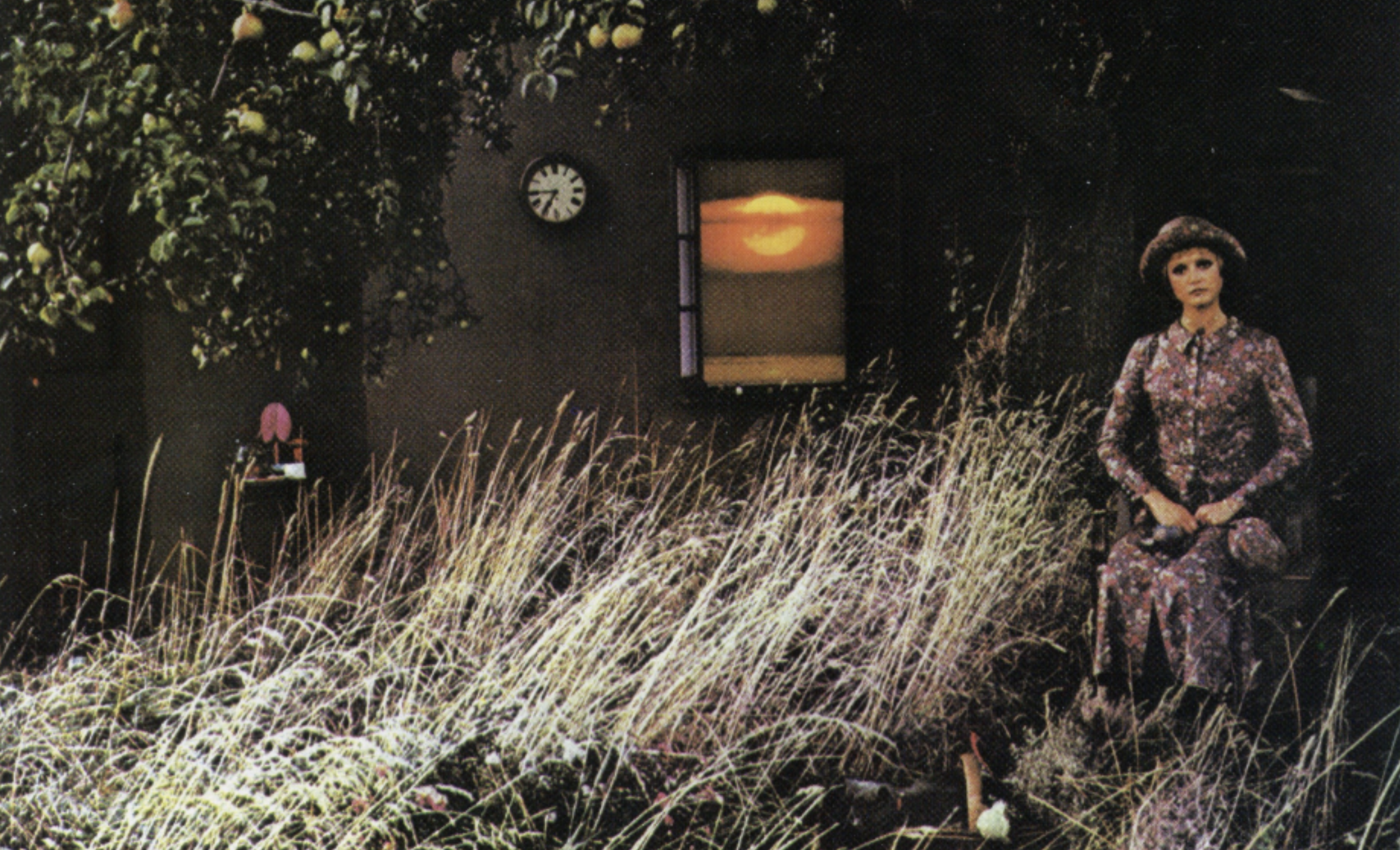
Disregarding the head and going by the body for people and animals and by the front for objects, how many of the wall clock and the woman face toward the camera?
2

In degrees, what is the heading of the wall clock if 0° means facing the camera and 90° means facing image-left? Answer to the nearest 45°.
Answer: approximately 0°

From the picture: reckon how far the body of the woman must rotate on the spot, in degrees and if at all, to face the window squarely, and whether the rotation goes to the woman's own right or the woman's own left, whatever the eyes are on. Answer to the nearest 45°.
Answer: approximately 135° to the woman's own right

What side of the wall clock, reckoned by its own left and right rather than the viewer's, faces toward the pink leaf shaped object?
right

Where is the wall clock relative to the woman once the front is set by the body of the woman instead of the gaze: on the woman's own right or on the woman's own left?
on the woman's own right

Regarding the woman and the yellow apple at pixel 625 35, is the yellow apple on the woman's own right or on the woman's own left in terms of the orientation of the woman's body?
on the woman's own right

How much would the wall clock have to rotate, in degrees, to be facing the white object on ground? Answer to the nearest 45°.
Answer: approximately 45° to its left
